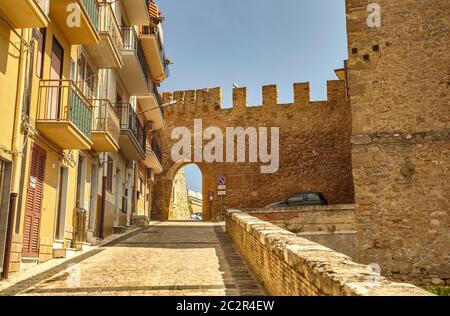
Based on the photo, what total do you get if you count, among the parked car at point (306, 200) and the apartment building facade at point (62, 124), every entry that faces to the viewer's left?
1

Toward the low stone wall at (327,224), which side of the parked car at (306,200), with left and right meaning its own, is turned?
left

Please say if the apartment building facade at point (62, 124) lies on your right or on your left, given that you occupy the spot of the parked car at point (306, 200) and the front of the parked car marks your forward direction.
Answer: on your left

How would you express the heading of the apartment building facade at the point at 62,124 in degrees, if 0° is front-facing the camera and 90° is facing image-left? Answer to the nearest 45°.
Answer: approximately 315°

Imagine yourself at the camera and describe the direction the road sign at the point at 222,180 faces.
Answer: facing the viewer

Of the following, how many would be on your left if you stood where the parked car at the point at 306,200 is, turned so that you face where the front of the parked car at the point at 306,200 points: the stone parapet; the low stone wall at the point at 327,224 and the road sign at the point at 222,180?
2

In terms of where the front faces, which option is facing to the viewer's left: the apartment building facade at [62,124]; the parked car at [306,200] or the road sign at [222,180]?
the parked car

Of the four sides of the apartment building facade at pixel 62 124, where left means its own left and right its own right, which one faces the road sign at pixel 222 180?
left

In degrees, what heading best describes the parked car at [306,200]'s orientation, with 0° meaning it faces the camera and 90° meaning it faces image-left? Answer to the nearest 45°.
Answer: approximately 90°

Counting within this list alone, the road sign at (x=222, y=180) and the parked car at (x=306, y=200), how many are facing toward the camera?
1

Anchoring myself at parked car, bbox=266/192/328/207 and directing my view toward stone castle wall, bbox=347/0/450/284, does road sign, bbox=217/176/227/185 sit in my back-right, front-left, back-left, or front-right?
back-right

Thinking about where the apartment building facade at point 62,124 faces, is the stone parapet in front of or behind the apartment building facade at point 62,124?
in front

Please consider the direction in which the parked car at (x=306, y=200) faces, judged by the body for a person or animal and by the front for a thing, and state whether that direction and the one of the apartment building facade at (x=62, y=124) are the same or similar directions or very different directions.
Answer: very different directions
